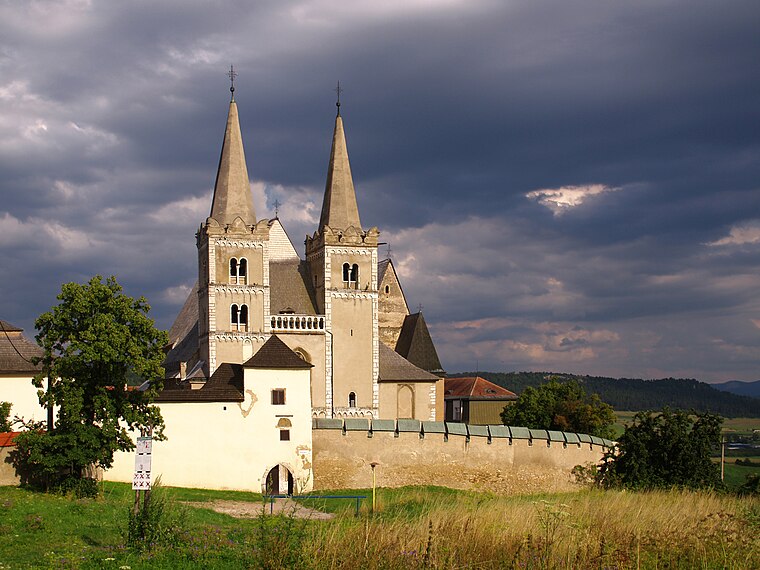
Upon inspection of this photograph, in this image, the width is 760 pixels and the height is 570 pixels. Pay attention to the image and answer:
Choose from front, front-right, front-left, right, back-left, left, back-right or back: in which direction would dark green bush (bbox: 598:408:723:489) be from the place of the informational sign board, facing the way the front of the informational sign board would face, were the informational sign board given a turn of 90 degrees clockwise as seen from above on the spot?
back-right

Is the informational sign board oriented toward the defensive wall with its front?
no

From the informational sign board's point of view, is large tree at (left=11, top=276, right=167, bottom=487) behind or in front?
behind

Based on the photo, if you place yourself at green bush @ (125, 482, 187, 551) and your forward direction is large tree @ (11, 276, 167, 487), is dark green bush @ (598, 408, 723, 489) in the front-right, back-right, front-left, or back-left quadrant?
front-right

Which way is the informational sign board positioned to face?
toward the camera
